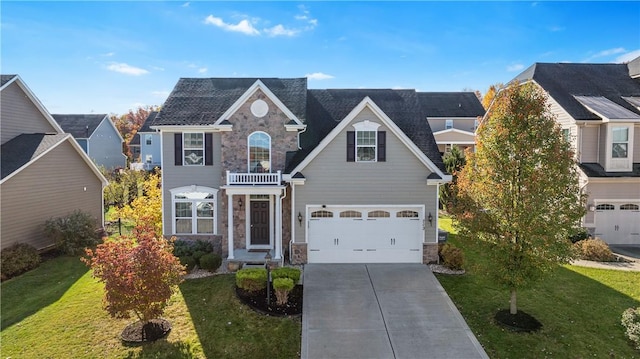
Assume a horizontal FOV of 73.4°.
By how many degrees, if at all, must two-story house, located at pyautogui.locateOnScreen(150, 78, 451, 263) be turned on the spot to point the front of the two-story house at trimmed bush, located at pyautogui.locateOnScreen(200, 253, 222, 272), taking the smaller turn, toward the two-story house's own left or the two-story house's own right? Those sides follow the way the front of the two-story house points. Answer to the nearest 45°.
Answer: approximately 90° to the two-story house's own right

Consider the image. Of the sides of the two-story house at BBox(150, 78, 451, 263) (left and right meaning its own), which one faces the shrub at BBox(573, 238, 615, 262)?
left

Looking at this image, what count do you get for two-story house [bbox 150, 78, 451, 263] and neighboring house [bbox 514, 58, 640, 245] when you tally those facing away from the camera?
0

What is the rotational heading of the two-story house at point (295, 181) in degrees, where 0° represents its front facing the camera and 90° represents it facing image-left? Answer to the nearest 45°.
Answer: approximately 0°

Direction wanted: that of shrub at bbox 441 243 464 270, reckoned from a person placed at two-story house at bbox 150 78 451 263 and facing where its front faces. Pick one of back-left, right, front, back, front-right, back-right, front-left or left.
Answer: left

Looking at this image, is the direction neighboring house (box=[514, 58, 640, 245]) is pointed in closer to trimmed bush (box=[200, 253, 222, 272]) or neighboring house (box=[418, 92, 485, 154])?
the trimmed bush

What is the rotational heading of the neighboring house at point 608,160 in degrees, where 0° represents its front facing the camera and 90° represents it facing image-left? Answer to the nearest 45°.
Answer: approximately 315°

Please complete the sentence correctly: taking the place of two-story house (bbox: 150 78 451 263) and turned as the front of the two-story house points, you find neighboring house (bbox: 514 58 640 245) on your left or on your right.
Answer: on your left

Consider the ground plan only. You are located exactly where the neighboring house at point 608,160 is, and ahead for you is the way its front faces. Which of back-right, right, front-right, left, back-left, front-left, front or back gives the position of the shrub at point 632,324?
front-right

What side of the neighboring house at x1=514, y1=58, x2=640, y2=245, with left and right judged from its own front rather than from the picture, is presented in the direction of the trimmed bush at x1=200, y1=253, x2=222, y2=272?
right

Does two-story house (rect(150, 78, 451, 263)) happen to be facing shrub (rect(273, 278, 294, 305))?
yes

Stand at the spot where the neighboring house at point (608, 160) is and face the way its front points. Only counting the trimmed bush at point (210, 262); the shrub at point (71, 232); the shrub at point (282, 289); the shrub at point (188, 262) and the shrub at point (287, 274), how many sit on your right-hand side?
5

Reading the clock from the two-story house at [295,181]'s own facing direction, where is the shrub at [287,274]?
The shrub is roughly at 12 o'clock from the two-story house.

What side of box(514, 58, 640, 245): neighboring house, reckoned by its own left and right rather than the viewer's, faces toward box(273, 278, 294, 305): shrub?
right

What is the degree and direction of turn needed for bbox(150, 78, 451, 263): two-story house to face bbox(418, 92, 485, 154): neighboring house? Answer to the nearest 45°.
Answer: approximately 135° to its left
